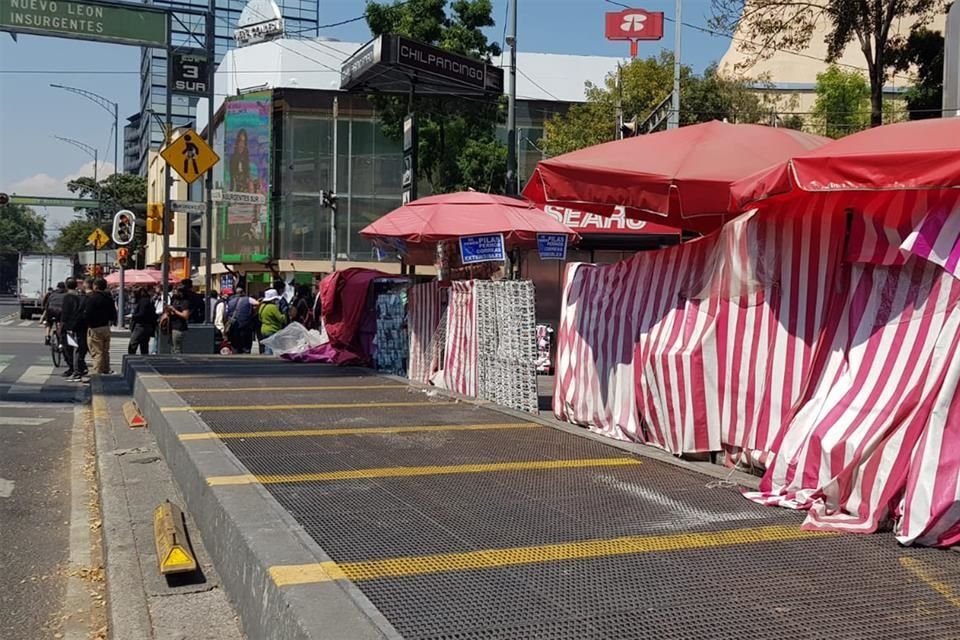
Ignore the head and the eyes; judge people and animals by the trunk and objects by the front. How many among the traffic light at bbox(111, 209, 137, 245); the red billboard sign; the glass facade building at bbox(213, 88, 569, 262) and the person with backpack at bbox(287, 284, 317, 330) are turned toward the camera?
3

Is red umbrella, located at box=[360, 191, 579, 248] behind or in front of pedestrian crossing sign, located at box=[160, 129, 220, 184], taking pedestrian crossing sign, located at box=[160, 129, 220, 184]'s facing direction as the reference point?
in front

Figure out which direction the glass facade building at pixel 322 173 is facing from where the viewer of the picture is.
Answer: facing the viewer

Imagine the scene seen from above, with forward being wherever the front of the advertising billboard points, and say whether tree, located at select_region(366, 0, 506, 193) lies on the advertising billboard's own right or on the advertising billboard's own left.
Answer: on the advertising billboard's own left

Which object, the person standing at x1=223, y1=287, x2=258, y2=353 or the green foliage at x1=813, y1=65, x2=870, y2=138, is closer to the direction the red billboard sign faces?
the person standing

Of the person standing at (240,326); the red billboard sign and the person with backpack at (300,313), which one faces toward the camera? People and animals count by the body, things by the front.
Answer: the red billboard sign

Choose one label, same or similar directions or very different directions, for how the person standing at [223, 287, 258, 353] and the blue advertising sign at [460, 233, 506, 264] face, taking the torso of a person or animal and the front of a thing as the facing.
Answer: very different directions

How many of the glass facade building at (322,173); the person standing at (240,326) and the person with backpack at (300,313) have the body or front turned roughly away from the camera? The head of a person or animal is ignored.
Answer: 2

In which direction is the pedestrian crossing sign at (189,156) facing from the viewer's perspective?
toward the camera

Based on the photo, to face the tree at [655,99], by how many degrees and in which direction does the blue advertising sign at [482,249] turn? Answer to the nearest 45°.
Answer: approximately 180°

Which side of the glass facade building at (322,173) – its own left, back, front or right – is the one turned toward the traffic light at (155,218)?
front

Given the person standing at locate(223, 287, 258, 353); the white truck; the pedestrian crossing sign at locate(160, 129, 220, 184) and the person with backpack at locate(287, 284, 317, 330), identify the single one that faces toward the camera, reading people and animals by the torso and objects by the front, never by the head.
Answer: the pedestrian crossing sign

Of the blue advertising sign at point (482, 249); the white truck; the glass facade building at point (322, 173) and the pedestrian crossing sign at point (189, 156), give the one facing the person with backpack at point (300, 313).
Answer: the glass facade building

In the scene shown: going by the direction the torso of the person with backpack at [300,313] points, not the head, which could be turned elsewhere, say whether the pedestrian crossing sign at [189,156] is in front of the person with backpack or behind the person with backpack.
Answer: behind

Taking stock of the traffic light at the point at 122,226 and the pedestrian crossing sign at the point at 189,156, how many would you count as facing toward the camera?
2

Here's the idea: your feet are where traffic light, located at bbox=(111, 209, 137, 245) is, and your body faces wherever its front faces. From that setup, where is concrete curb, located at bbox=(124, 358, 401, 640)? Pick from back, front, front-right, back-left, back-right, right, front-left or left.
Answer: front
